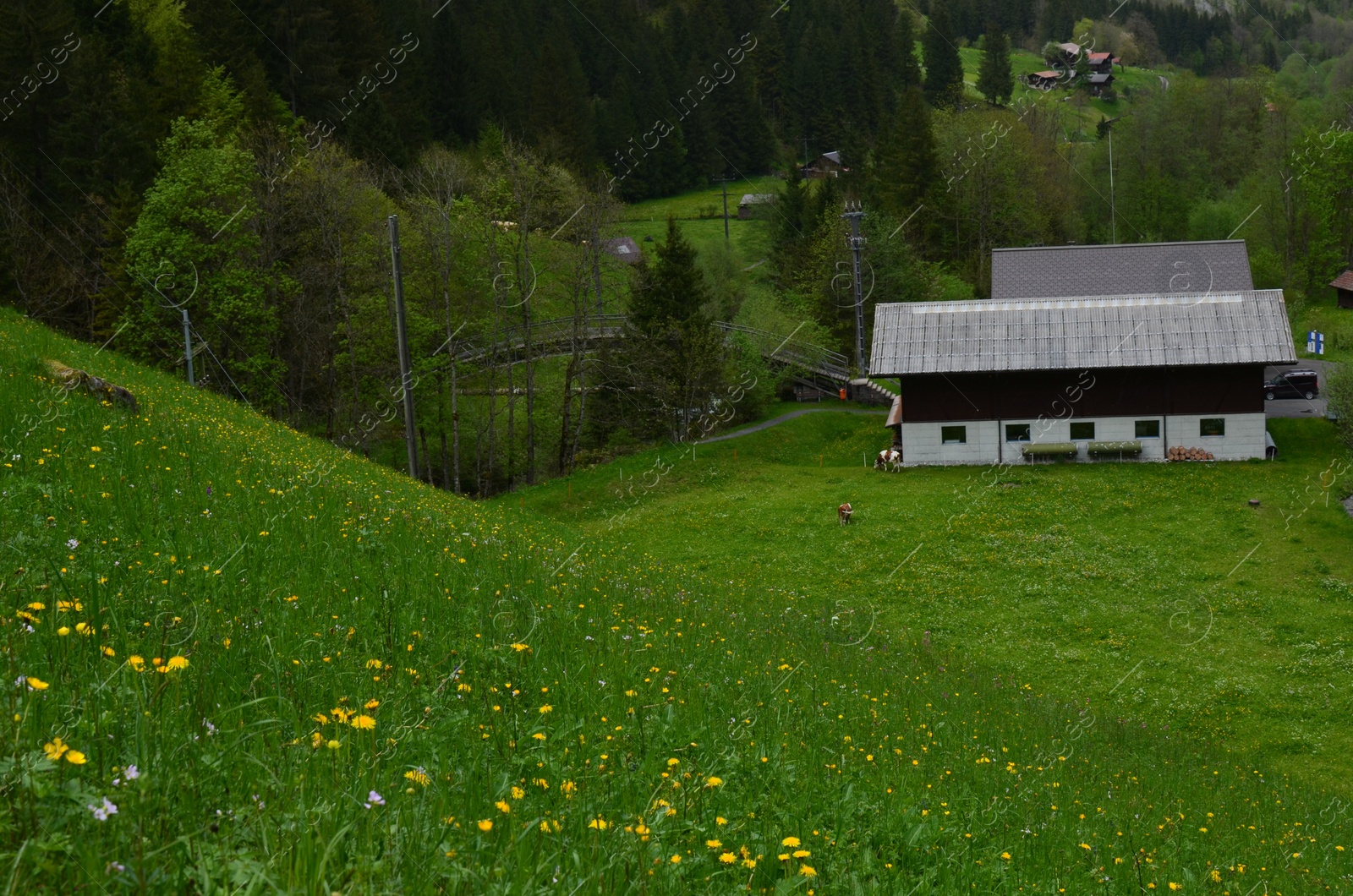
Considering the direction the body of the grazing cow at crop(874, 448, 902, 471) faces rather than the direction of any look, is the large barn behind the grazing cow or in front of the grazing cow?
behind

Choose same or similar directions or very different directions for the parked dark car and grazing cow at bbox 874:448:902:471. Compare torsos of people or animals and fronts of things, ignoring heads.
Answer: same or similar directions

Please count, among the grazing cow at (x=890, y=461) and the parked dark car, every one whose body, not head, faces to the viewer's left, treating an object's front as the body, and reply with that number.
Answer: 2

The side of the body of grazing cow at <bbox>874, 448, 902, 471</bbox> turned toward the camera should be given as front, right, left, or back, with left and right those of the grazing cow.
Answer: left

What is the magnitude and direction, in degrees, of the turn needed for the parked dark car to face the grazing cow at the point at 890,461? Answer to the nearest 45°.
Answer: approximately 45° to its left

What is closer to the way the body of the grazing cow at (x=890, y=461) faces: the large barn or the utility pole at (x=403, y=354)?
the utility pole

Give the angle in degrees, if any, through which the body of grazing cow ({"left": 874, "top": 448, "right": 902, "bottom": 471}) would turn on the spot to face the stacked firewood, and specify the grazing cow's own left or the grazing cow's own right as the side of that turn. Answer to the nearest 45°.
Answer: approximately 180°

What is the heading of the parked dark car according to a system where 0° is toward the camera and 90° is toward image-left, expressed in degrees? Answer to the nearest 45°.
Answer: approximately 90°

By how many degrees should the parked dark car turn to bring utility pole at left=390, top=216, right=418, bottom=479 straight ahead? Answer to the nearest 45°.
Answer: approximately 45° to its left
